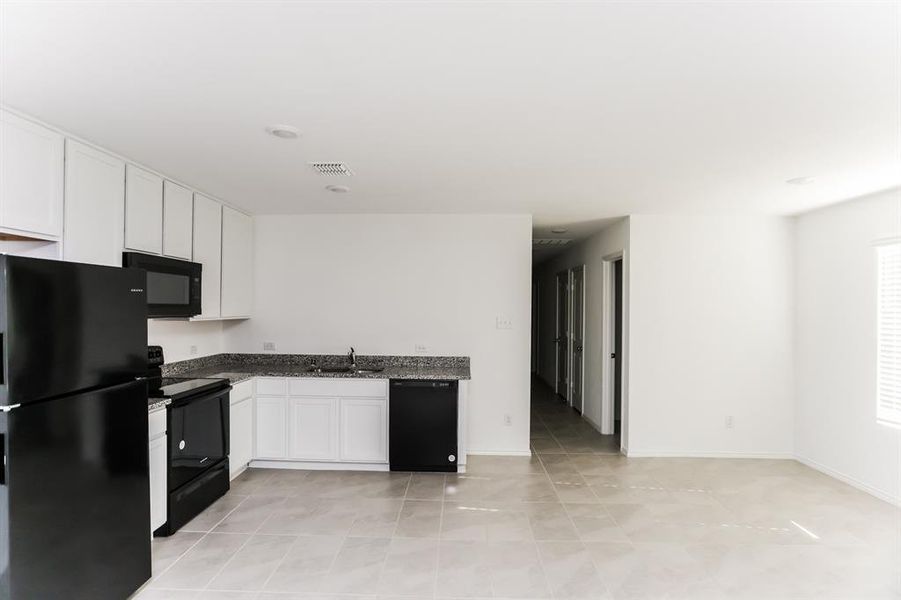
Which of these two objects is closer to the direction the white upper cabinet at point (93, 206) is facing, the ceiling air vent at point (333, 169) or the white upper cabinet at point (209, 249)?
the ceiling air vent

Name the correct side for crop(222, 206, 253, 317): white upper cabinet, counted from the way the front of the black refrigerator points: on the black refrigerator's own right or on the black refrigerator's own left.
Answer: on the black refrigerator's own left

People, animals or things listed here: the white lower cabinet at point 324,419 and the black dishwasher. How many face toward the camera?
2

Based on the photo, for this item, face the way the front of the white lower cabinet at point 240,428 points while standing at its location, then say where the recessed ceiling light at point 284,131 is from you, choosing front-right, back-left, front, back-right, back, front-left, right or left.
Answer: front-right

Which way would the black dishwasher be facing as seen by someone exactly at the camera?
facing the viewer

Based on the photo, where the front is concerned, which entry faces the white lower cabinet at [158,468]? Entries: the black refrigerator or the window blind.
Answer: the window blind

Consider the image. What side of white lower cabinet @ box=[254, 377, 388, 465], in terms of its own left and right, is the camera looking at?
front
